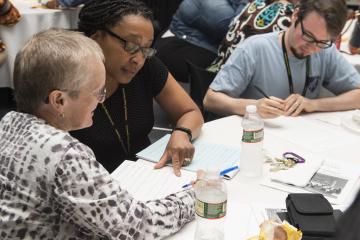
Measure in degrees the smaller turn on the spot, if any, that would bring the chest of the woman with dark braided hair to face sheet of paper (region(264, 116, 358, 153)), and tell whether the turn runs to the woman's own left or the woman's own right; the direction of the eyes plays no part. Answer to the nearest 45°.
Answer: approximately 45° to the woman's own left

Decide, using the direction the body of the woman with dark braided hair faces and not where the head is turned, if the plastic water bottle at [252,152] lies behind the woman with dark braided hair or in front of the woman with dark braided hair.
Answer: in front

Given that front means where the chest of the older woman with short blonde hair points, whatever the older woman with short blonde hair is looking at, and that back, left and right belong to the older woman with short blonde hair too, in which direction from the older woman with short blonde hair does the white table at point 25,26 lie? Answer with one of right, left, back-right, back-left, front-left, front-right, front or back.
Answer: front-left

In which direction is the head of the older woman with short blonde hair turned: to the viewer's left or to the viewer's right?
to the viewer's right

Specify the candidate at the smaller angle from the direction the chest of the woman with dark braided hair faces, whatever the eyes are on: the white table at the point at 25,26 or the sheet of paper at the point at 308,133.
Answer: the sheet of paper

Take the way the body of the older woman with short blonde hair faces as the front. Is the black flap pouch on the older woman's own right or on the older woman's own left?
on the older woman's own right

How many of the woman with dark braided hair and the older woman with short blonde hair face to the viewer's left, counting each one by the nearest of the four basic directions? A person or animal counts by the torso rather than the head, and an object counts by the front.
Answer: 0

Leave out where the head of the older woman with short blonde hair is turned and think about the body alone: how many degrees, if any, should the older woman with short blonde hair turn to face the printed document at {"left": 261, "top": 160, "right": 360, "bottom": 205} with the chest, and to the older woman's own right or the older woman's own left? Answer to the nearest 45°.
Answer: approximately 45° to the older woman's own right

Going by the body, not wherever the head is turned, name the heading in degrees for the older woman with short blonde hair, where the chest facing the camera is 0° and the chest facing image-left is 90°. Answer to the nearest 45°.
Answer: approximately 225°

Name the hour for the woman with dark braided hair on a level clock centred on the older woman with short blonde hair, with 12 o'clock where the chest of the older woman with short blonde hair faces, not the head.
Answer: The woman with dark braided hair is roughly at 11 o'clock from the older woman with short blonde hair.
